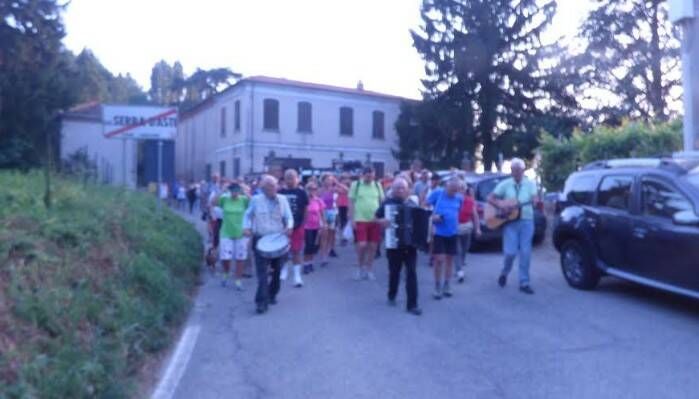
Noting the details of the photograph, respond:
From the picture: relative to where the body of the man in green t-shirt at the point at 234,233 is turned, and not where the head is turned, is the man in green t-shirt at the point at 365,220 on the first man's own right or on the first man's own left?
on the first man's own left

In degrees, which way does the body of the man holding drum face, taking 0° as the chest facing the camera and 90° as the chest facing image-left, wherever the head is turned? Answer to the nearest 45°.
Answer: approximately 0°

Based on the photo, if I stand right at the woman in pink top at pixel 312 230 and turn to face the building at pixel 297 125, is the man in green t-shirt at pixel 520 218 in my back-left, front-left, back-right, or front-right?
back-right

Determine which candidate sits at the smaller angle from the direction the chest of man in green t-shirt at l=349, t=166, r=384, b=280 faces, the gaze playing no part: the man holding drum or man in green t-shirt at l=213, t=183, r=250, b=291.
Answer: the man holding drum

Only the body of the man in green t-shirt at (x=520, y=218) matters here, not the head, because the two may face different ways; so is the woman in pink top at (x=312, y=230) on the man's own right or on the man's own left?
on the man's own right

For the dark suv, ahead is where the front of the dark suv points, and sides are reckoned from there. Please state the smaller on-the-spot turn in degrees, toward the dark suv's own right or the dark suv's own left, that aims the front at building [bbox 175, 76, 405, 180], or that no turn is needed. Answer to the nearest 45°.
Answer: approximately 180°

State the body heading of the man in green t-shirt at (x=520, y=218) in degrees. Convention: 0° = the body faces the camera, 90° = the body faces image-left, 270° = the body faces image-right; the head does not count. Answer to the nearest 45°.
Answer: approximately 0°
